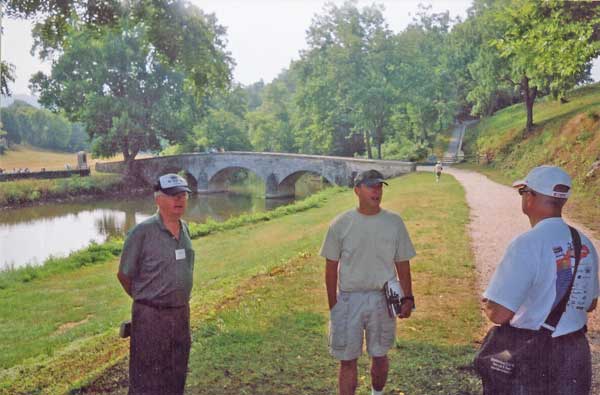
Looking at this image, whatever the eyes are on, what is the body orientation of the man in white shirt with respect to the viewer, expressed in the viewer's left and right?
facing away from the viewer and to the left of the viewer

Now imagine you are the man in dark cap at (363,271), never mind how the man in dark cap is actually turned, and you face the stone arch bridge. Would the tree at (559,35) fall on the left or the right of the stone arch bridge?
right

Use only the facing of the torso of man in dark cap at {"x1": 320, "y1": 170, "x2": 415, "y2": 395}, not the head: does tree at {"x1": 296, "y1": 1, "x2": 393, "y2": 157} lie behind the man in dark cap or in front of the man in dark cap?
behind

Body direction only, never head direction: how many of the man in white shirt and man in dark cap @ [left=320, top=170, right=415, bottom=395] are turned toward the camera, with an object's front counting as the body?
1

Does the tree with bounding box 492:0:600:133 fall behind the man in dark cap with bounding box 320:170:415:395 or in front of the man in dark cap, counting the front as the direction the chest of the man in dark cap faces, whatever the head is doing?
behind

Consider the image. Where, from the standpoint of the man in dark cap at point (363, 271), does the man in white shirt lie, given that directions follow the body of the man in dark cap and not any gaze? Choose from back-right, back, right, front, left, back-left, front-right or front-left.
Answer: front-left

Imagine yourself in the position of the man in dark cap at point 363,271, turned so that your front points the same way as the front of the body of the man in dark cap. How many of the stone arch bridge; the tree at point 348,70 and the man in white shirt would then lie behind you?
2

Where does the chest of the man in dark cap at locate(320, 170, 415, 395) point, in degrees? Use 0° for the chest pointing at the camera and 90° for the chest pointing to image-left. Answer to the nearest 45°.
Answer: approximately 0°

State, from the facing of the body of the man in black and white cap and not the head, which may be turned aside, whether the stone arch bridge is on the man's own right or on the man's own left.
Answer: on the man's own left

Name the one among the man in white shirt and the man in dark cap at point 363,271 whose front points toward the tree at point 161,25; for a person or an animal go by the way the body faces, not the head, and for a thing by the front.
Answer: the man in white shirt
